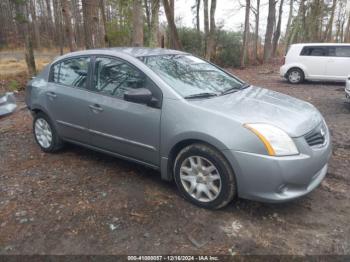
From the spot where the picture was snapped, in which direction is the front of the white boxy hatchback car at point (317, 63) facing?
facing to the right of the viewer

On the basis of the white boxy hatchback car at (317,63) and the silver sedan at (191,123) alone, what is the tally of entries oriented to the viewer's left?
0

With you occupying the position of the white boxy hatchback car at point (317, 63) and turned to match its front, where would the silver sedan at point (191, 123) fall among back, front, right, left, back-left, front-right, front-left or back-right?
right

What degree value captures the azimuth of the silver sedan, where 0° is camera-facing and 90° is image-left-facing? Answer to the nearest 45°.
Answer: approximately 315°

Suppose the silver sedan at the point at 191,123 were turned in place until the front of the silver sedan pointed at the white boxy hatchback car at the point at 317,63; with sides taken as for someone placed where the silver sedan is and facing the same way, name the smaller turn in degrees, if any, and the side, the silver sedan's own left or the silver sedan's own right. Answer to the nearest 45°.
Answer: approximately 90° to the silver sedan's own left
